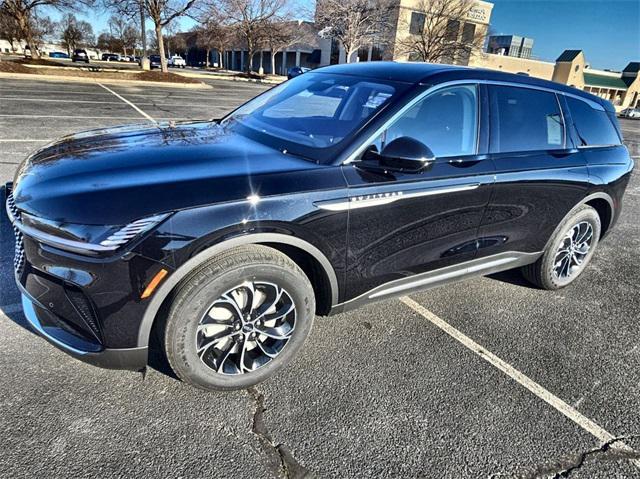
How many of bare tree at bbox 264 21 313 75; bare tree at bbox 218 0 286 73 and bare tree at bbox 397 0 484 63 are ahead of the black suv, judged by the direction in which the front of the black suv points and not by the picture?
0

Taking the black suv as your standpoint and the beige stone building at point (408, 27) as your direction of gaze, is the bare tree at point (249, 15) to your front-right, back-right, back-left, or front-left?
front-left

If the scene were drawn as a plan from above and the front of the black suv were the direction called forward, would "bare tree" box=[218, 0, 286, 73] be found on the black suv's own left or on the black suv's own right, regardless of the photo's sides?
on the black suv's own right

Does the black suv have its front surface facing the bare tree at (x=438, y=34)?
no

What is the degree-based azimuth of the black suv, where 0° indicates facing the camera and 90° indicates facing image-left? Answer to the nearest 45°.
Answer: approximately 45°

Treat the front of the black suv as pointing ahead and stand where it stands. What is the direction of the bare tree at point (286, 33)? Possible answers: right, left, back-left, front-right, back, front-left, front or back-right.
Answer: back-right

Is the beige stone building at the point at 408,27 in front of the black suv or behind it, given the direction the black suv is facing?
behind

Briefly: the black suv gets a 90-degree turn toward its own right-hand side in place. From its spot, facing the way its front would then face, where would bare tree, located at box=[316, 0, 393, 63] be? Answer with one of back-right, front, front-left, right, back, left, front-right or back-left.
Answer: front-right
